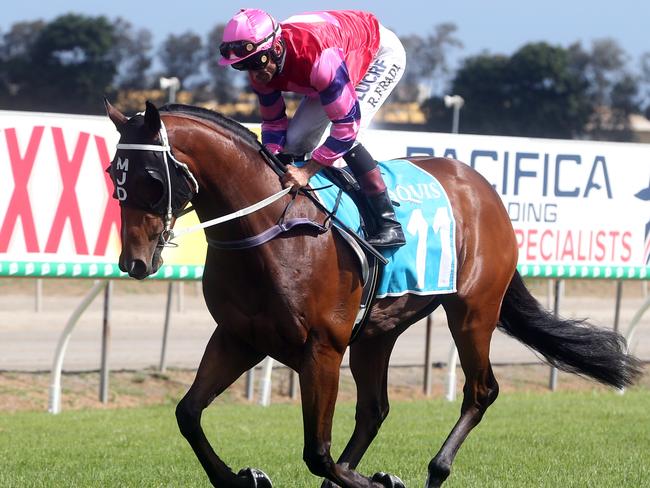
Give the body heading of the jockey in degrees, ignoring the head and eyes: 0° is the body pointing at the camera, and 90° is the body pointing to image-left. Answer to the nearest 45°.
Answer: approximately 45°

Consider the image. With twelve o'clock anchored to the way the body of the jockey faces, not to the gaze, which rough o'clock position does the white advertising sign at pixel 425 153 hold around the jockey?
The white advertising sign is roughly at 5 o'clock from the jockey.

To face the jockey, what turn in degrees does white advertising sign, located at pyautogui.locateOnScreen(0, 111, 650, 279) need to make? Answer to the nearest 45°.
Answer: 0° — it already faces them

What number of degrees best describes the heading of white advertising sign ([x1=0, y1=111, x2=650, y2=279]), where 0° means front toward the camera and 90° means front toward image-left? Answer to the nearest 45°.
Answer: approximately 0°

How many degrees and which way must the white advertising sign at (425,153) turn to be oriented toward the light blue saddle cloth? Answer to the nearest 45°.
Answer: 0° — it already faces it
